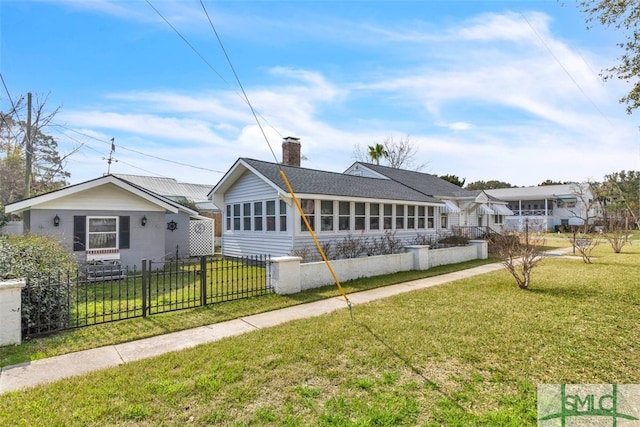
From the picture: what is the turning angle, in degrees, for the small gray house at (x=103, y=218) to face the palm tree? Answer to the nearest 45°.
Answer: approximately 135° to its left

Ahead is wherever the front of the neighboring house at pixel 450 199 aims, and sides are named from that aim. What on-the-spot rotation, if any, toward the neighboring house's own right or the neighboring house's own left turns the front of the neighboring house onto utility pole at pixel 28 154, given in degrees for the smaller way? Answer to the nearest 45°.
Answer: approximately 90° to the neighboring house's own right

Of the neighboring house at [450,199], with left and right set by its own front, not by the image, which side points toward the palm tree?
back

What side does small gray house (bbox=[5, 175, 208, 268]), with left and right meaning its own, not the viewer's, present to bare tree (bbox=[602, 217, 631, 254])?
left

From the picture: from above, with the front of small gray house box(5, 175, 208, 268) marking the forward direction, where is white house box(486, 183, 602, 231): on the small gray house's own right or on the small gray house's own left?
on the small gray house's own left

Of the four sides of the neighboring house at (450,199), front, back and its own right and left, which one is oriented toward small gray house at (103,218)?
right

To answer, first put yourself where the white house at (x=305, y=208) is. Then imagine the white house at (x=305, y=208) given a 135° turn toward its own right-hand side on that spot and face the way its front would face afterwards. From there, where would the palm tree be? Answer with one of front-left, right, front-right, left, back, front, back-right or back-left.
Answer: right

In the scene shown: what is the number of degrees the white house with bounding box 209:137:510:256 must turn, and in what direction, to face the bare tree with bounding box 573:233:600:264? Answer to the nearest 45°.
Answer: approximately 45° to its left

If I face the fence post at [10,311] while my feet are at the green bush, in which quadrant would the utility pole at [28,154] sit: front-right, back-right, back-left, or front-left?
back-right

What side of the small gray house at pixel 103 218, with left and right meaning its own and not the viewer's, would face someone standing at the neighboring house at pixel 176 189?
back

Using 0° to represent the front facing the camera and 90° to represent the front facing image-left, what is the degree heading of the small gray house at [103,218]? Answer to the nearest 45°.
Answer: approximately 0°
